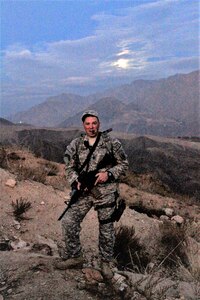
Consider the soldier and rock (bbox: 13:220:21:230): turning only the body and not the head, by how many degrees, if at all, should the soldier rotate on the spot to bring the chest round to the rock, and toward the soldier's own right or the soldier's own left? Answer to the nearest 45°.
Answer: approximately 135° to the soldier's own right

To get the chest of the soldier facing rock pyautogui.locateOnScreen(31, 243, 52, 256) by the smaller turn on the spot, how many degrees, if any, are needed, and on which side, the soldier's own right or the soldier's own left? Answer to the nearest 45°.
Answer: approximately 135° to the soldier's own right

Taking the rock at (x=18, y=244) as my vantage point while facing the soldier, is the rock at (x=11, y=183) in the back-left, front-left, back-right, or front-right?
back-left

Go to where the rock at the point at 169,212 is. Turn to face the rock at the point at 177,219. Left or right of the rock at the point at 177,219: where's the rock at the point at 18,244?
right

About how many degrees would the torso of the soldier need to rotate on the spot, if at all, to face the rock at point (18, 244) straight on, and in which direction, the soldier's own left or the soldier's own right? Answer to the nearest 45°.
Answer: approximately 135° to the soldier's own right

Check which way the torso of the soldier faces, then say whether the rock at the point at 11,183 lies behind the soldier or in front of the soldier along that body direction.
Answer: behind

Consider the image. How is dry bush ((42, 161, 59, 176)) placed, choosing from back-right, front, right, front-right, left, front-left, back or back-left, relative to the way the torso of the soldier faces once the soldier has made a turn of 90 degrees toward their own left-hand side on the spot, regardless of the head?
left

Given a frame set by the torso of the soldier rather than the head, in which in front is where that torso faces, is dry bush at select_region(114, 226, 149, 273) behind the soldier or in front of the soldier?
behind

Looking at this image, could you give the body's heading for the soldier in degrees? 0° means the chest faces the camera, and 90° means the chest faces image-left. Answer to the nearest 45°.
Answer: approximately 0°
